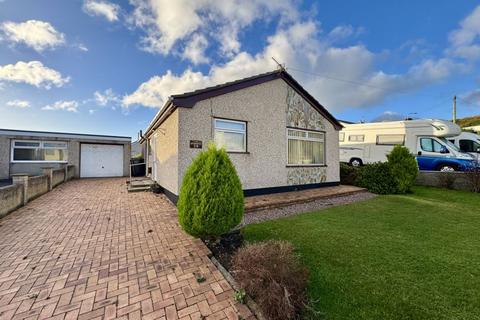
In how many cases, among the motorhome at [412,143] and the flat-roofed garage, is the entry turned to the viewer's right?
1

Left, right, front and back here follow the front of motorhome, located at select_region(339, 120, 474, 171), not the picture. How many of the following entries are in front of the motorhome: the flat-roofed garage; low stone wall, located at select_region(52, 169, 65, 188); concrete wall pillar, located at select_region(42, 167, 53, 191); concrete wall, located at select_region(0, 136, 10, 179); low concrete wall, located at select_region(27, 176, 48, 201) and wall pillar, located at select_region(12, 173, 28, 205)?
0

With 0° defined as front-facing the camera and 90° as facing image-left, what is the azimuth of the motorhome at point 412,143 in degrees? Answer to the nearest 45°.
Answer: approximately 270°

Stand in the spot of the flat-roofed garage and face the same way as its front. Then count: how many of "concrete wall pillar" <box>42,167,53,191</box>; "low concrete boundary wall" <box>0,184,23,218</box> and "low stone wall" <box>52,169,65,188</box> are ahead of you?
3

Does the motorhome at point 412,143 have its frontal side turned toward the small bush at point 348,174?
no

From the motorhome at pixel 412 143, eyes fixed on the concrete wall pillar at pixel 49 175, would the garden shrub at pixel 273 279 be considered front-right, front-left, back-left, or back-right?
front-left

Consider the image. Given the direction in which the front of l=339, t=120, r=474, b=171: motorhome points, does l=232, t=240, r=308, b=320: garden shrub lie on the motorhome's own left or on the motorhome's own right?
on the motorhome's own right

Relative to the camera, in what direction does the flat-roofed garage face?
facing the viewer

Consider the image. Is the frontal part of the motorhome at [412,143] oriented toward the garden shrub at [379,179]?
no

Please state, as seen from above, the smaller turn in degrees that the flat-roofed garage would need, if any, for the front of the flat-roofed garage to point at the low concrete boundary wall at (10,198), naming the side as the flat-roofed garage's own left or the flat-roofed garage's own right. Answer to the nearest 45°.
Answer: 0° — it already faces it

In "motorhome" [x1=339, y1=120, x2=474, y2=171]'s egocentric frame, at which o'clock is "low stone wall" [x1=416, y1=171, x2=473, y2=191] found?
The low stone wall is roughly at 2 o'clock from the motorhome.

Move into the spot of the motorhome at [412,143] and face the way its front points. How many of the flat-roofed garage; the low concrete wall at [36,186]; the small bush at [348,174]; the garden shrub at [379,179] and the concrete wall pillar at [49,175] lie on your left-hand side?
0

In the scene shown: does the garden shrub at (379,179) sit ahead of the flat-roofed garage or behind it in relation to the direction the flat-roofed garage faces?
ahead

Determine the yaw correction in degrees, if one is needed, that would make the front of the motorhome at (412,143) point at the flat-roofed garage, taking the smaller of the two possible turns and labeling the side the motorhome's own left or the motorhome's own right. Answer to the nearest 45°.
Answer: approximately 135° to the motorhome's own right

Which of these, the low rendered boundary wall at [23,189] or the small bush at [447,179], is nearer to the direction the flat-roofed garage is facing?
the low rendered boundary wall

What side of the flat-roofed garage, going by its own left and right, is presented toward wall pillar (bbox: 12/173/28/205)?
front

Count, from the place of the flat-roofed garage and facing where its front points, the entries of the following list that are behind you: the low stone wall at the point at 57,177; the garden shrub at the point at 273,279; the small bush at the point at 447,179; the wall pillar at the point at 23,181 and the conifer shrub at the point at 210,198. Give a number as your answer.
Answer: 0
